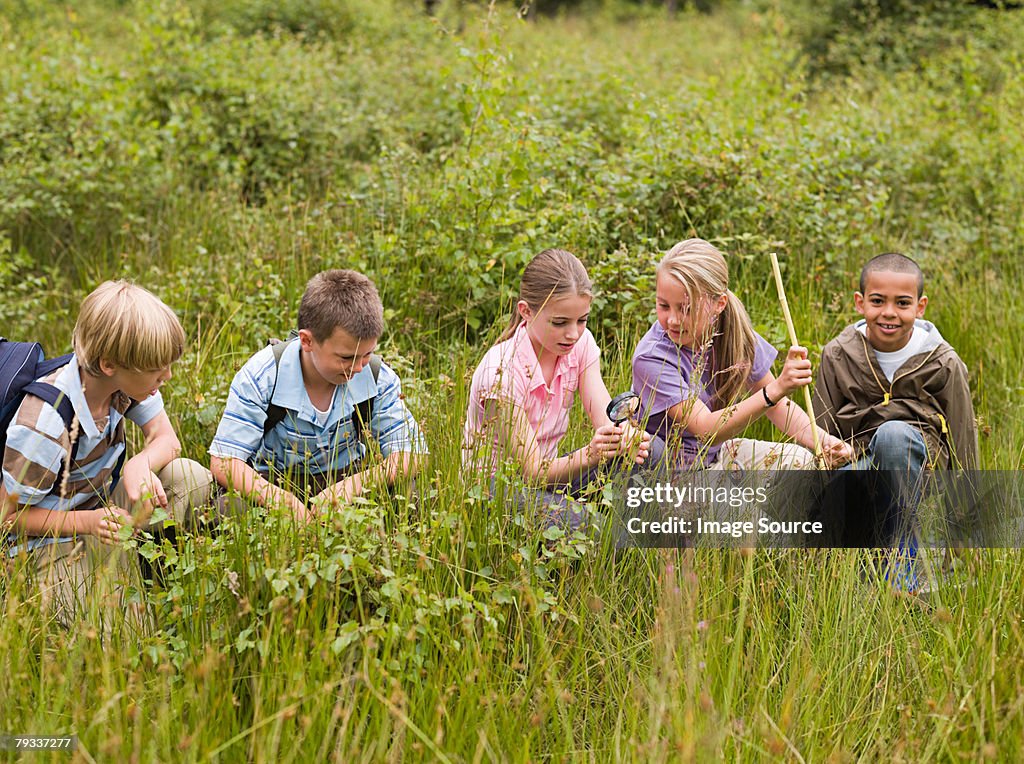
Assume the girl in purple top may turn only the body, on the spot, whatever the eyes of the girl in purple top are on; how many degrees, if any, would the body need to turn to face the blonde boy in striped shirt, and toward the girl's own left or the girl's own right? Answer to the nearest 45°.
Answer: approximately 90° to the girl's own right

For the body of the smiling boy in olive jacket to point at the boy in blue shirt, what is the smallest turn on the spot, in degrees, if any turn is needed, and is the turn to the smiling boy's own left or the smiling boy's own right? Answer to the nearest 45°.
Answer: approximately 45° to the smiling boy's own right

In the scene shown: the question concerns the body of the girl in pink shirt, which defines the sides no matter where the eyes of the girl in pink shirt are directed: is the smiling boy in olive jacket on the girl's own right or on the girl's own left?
on the girl's own left

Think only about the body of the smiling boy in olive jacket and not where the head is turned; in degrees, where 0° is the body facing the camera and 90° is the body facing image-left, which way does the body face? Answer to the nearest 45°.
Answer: approximately 0°

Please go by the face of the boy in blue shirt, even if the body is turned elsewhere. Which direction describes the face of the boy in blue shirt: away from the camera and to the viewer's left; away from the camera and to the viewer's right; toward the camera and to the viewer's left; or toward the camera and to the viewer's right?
toward the camera and to the viewer's right

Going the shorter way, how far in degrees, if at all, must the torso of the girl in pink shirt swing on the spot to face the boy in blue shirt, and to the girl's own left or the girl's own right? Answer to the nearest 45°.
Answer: approximately 135° to the girl's own right
